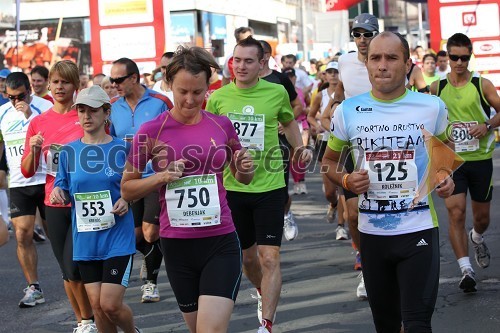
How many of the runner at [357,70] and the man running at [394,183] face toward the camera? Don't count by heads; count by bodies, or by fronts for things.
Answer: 2

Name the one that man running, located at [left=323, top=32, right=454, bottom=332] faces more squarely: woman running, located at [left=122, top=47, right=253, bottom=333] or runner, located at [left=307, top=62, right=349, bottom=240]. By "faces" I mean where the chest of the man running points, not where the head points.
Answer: the woman running

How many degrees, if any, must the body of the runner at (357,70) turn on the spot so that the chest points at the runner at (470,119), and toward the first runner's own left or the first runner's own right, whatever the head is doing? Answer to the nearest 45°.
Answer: approximately 135° to the first runner's own left

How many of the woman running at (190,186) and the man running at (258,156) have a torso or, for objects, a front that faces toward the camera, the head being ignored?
2

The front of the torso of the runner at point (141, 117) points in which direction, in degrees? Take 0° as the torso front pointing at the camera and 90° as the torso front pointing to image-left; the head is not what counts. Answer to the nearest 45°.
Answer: approximately 45°

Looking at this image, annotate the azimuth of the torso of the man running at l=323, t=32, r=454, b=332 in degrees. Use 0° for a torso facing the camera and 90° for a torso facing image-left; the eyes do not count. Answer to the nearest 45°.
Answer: approximately 0°

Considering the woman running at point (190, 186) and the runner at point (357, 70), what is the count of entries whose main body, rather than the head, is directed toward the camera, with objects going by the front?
2

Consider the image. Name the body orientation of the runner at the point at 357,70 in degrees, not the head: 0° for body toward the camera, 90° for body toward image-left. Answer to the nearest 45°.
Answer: approximately 0°

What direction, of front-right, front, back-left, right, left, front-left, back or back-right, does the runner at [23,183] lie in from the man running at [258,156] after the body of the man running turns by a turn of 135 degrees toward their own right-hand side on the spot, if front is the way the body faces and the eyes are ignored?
front

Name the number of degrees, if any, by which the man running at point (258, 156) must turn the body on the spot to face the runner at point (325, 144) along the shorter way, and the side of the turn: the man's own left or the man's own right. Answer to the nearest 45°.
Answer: approximately 180°
